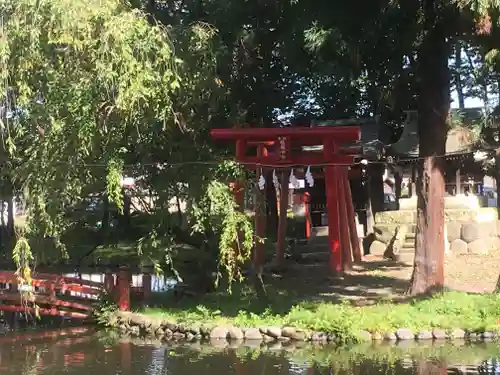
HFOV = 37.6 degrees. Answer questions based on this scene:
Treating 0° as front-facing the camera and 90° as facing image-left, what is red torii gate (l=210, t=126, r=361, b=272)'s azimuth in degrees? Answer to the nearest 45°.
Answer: approximately 45°

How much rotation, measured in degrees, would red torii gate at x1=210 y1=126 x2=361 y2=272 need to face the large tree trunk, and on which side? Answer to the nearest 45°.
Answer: approximately 90° to its left

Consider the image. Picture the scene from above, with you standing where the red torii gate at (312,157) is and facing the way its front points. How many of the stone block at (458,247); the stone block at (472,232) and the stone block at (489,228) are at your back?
3

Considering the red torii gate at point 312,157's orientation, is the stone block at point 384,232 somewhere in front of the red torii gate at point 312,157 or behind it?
behind

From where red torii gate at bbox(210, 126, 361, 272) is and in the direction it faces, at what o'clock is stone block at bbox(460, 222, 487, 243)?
The stone block is roughly at 8 o'clock from the red torii gate.

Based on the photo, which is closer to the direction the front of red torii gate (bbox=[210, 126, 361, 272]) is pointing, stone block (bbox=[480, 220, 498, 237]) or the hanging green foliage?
the hanging green foliage

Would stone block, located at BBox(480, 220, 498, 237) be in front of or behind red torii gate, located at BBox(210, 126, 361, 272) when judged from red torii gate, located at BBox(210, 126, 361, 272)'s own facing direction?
behind
